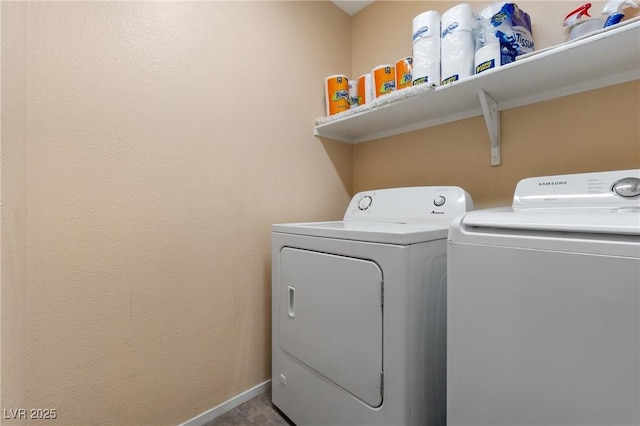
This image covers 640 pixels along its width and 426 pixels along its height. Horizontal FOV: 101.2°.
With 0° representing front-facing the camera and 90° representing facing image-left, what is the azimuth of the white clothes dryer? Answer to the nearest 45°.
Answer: approximately 45°

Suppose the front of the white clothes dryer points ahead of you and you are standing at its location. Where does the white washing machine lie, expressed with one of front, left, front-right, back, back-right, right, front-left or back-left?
left
